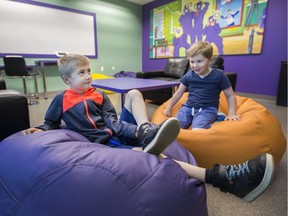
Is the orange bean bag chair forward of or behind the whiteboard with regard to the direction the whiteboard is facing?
forward

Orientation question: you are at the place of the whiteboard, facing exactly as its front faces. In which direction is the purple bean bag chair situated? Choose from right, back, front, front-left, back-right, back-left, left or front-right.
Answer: front-right

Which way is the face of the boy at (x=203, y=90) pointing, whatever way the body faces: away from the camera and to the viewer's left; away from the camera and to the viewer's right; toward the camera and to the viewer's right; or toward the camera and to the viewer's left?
toward the camera and to the viewer's left

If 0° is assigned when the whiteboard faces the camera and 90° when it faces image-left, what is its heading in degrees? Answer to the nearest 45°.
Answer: approximately 315°

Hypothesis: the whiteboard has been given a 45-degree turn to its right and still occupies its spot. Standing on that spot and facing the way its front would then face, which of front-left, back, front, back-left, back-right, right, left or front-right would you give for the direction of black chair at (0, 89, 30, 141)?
front

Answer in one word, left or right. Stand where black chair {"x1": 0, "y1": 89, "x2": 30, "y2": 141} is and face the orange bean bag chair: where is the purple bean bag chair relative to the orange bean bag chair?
right

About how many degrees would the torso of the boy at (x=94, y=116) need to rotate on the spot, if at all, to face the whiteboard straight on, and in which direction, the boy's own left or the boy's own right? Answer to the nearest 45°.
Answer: approximately 180°

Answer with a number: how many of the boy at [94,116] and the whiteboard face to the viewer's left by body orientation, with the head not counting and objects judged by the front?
0
